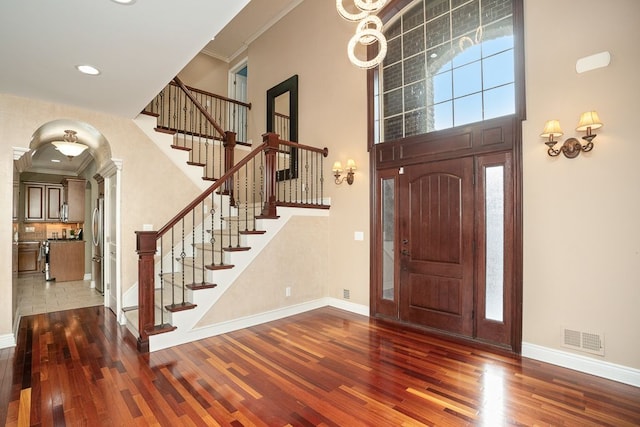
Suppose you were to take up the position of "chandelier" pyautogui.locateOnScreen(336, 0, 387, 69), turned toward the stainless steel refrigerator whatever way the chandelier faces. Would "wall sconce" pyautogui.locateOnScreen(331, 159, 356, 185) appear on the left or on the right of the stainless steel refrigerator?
right

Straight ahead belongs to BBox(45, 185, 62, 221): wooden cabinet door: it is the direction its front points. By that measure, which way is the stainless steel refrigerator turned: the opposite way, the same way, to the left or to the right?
to the right

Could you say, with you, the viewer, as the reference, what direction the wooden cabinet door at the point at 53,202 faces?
facing the viewer

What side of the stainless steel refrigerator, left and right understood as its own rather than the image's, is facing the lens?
left

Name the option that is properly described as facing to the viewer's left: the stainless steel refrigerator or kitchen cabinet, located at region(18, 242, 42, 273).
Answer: the stainless steel refrigerator

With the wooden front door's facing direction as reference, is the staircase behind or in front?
in front

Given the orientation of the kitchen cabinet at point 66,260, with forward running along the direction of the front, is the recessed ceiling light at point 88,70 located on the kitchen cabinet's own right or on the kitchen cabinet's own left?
on the kitchen cabinet's own left

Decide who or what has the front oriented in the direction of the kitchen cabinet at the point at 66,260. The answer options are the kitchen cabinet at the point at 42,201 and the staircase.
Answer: the kitchen cabinet at the point at 42,201

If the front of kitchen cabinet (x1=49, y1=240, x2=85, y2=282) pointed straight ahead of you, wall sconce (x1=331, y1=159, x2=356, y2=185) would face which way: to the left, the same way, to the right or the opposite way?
the same way

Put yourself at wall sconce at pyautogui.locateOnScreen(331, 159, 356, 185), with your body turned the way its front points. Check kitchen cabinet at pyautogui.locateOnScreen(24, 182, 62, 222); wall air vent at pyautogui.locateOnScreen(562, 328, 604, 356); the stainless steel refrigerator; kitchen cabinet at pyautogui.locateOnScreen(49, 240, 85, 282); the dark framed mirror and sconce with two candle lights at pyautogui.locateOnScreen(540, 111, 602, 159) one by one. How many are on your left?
2

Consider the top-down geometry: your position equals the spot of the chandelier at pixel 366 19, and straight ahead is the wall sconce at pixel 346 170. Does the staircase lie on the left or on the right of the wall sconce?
left

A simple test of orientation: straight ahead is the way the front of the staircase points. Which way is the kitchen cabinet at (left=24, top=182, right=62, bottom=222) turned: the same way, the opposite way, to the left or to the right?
to the left

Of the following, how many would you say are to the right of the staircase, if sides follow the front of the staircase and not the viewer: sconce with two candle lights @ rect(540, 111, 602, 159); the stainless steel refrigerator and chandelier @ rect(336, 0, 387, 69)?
1

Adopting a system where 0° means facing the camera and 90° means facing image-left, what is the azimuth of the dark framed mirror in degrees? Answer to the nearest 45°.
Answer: approximately 45°

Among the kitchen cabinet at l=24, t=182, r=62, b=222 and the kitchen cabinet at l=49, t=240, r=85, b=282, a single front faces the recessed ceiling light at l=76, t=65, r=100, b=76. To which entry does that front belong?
the kitchen cabinet at l=24, t=182, r=62, b=222

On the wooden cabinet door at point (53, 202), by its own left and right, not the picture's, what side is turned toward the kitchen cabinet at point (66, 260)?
front
